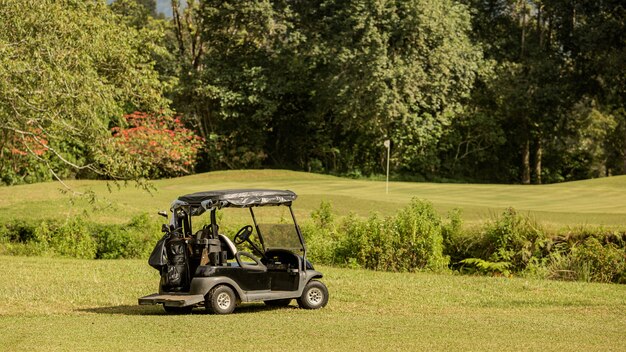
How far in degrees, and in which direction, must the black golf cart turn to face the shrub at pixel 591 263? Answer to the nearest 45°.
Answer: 0° — it already faces it

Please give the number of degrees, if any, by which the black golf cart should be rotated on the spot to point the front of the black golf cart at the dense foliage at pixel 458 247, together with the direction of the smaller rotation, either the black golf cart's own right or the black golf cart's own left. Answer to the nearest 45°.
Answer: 0° — it already faces it

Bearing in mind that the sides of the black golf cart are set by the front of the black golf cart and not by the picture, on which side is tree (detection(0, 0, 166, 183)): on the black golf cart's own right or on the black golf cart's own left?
on the black golf cart's own left

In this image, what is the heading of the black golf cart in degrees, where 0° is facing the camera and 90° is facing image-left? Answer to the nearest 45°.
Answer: approximately 225°

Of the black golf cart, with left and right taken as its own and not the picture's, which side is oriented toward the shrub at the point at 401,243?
front

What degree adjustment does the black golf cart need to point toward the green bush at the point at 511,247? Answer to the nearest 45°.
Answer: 0° — it already faces it

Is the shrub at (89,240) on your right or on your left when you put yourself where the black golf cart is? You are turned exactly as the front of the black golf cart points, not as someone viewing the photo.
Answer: on your left
